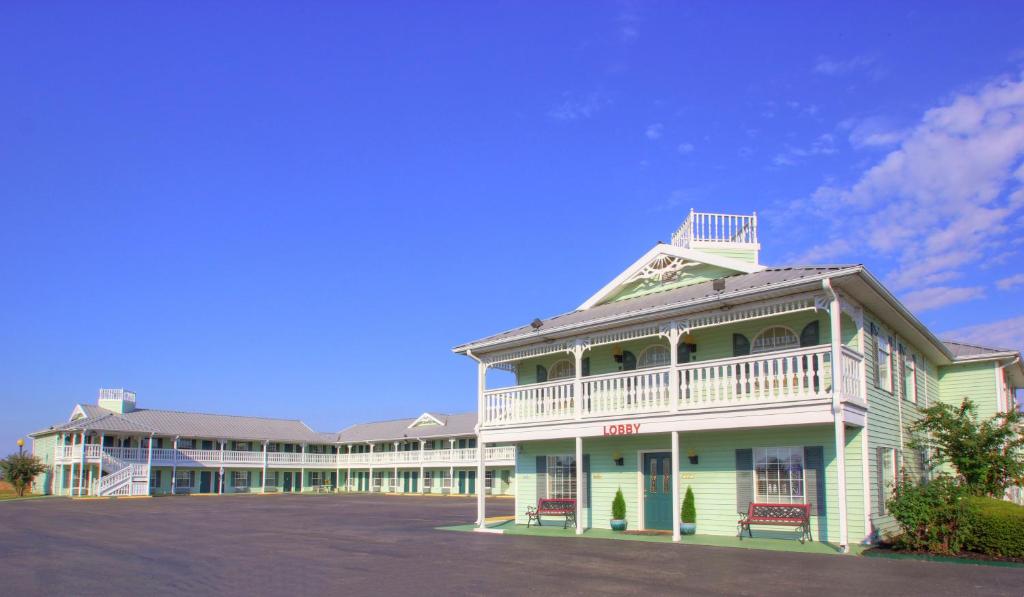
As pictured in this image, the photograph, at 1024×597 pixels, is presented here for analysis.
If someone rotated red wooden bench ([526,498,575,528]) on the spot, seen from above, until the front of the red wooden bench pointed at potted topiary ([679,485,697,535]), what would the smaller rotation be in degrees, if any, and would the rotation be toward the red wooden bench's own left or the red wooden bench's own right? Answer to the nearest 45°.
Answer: approximately 90° to the red wooden bench's own left

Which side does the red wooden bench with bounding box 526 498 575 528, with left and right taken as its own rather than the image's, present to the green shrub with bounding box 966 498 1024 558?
left

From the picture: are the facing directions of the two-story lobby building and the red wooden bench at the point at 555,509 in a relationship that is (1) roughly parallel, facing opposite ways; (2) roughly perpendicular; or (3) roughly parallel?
roughly parallel

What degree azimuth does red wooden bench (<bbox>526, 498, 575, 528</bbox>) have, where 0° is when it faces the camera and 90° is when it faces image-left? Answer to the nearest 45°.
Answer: approximately 45°

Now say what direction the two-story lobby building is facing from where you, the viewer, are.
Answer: facing the viewer and to the left of the viewer

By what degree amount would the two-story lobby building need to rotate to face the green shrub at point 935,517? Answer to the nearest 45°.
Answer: approximately 90° to its left

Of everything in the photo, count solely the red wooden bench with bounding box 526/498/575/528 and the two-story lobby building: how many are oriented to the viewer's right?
0

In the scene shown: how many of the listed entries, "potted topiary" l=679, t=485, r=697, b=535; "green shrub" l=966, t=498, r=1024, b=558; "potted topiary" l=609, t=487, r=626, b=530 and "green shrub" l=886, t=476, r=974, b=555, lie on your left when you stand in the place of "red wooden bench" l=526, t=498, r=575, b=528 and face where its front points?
4
